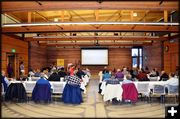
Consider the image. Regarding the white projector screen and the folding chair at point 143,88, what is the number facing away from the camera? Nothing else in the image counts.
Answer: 1

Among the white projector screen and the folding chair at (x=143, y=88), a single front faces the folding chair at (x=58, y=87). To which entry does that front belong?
the white projector screen

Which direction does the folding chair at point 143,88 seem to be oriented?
away from the camera

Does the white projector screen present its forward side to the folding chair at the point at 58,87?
yes

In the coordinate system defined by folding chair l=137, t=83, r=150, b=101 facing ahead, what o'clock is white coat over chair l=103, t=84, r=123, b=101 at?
The white coat over chair is roughly at 8 o'clock from the folding chair.

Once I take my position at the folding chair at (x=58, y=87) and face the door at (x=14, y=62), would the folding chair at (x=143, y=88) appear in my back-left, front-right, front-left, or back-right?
back-right

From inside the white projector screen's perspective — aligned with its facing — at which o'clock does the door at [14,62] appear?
The door is roughly at 1 o'clock from the white projector screen.

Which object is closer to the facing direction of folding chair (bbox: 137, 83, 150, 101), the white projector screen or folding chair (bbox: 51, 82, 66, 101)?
the white projector screen

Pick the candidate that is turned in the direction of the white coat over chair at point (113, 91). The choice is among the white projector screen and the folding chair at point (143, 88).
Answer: the white projector screen

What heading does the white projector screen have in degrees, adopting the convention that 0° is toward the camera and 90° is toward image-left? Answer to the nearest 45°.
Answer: approximately 0°

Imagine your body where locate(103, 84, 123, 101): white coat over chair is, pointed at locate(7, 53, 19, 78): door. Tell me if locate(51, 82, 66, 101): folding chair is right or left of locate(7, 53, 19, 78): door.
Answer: left

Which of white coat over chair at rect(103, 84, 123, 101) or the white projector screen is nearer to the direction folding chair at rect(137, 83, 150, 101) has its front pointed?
the white projector screen

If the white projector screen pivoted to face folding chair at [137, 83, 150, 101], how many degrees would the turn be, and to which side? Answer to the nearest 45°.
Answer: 0° — it already faces it

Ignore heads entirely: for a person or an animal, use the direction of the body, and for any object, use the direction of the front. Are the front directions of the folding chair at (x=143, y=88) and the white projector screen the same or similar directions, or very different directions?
very different directions
